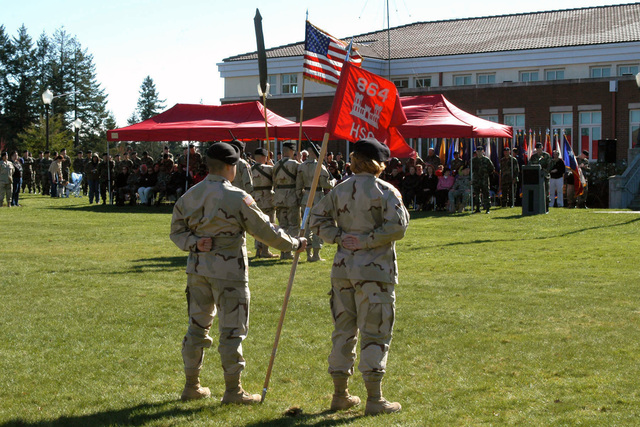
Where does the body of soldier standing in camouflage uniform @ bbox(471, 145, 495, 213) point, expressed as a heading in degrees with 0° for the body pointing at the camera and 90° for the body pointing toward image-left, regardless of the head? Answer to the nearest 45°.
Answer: approximately 0°

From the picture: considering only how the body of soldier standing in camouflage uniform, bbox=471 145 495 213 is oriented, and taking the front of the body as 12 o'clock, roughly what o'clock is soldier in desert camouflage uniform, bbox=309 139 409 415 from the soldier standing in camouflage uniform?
The soldier in desert camouflage uniform is roughly at 12 o'clock from the soldier standing in camouflage uniform.

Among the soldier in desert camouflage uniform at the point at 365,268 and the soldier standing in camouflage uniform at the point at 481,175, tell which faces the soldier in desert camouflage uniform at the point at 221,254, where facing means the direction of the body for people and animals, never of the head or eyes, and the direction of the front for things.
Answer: the soldier standing in camouflage uniform

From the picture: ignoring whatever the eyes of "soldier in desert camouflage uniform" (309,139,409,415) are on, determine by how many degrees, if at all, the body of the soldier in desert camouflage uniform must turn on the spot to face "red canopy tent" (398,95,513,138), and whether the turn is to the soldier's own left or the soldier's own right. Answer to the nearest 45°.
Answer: approximately 45° to the soldier's own left

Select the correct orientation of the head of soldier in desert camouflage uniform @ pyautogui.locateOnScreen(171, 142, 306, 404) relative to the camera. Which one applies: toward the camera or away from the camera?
away from the camera

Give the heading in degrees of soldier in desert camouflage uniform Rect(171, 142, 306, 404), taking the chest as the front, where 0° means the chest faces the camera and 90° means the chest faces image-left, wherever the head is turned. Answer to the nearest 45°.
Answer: approximately 225°

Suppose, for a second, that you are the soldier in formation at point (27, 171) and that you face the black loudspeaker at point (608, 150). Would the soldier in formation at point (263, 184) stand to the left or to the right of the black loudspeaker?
right

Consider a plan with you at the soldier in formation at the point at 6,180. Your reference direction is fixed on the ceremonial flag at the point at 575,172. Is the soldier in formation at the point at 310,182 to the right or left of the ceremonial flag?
right

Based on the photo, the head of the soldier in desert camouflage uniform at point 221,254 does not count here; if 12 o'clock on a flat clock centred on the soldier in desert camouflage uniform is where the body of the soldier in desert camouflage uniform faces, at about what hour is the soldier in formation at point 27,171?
The soldier in formation is roughly at 10 o'clock from the soldier in desert camouflage uniform.

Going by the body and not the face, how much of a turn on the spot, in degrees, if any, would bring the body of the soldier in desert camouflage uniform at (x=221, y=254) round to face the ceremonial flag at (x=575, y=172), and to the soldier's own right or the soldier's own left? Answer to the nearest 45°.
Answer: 0° — they already face it
